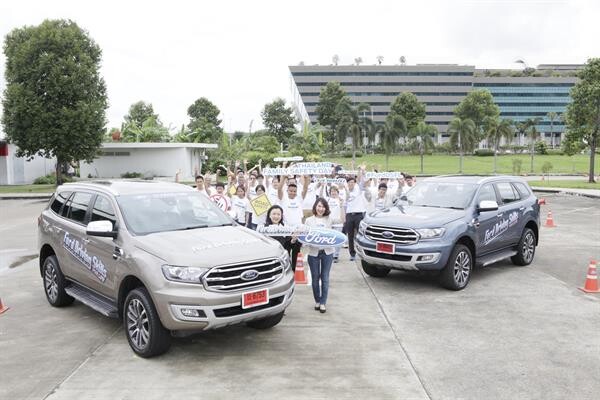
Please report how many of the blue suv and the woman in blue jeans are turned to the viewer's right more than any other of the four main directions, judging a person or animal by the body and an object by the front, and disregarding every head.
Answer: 0

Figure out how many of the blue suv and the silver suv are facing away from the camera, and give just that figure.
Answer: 0

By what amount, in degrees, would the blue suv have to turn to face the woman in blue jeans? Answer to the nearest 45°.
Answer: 0° — it already faces them

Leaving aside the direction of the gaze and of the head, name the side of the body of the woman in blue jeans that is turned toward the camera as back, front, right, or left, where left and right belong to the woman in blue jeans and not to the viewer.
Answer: front

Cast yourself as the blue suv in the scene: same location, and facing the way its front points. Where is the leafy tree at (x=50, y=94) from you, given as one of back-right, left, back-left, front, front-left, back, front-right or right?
right

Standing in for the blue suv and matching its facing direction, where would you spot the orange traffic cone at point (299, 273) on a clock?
The orange traffic cone is roughly at 1 o'clock from the blue suv.

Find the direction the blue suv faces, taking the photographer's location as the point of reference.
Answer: facing the viewer and to the left of the viewer

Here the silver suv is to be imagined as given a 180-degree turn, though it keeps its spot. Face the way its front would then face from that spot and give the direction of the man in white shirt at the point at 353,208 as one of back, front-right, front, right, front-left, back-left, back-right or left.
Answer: right

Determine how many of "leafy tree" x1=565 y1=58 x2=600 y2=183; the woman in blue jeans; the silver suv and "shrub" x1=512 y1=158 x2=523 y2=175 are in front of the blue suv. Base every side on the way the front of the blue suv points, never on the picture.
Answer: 2

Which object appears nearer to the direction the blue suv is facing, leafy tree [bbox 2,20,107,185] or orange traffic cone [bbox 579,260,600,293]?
the leafy tree

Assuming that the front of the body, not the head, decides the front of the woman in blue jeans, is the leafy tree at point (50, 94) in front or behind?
behind

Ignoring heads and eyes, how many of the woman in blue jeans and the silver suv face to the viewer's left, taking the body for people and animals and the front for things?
0
